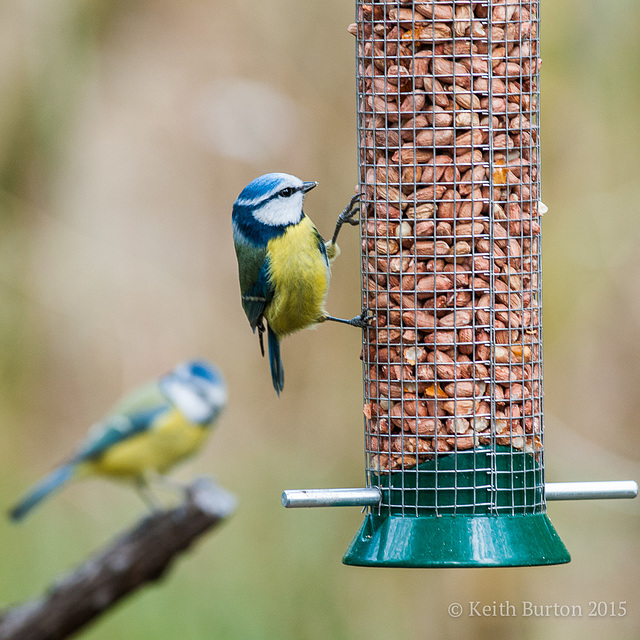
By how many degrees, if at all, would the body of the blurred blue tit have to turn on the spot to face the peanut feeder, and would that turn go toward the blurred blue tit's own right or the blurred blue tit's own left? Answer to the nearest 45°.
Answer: approximately 45° to the blurred blue tit's own right

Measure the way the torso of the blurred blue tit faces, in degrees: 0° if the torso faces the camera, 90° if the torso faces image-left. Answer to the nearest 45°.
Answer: approximately 270°

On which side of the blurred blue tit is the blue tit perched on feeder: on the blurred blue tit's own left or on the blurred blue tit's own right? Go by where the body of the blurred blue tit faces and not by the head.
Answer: on the blurred blue tit's own right
